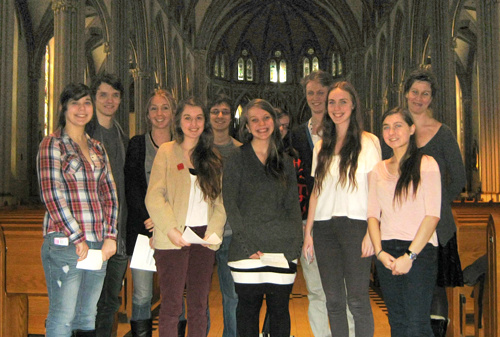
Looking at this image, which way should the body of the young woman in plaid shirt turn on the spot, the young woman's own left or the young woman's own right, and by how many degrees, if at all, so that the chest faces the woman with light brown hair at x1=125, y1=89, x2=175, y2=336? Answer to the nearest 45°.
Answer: approximately 90° to the young woman's own left

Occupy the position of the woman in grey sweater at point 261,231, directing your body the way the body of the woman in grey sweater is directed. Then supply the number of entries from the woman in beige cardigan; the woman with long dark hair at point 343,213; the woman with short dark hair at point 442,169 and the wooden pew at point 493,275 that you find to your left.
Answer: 3

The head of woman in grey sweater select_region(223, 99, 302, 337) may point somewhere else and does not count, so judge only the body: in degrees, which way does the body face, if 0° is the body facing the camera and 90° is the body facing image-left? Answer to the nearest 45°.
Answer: approximately 0°

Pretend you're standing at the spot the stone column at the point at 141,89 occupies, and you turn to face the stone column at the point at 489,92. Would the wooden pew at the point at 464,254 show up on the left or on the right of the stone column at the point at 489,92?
right

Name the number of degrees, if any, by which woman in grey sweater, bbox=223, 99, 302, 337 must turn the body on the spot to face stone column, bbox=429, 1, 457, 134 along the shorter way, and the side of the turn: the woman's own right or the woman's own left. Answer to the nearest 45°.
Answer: approximately 135° to the woman's own left

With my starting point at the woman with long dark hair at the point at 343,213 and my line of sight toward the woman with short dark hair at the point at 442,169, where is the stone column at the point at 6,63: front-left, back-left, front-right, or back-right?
back-left

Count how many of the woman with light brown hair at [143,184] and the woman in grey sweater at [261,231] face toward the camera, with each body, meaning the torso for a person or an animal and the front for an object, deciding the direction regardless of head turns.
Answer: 2

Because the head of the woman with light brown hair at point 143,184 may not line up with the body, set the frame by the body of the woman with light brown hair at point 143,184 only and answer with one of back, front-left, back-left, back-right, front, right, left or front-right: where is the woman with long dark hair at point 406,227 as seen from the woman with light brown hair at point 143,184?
front-left

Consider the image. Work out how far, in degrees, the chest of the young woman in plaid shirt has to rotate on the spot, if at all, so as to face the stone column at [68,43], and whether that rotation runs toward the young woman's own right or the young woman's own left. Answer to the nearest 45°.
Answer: approximately 135° to the young woman's own left

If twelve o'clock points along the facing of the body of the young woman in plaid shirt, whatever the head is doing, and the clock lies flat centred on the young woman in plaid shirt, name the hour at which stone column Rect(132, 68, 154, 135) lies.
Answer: The stone column is roughly at 8 o'clock from the young woman in plaid shirt.

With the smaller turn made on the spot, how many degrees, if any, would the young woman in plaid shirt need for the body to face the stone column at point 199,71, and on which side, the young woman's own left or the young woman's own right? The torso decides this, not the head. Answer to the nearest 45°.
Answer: approximately 135° to the young woman's own left
